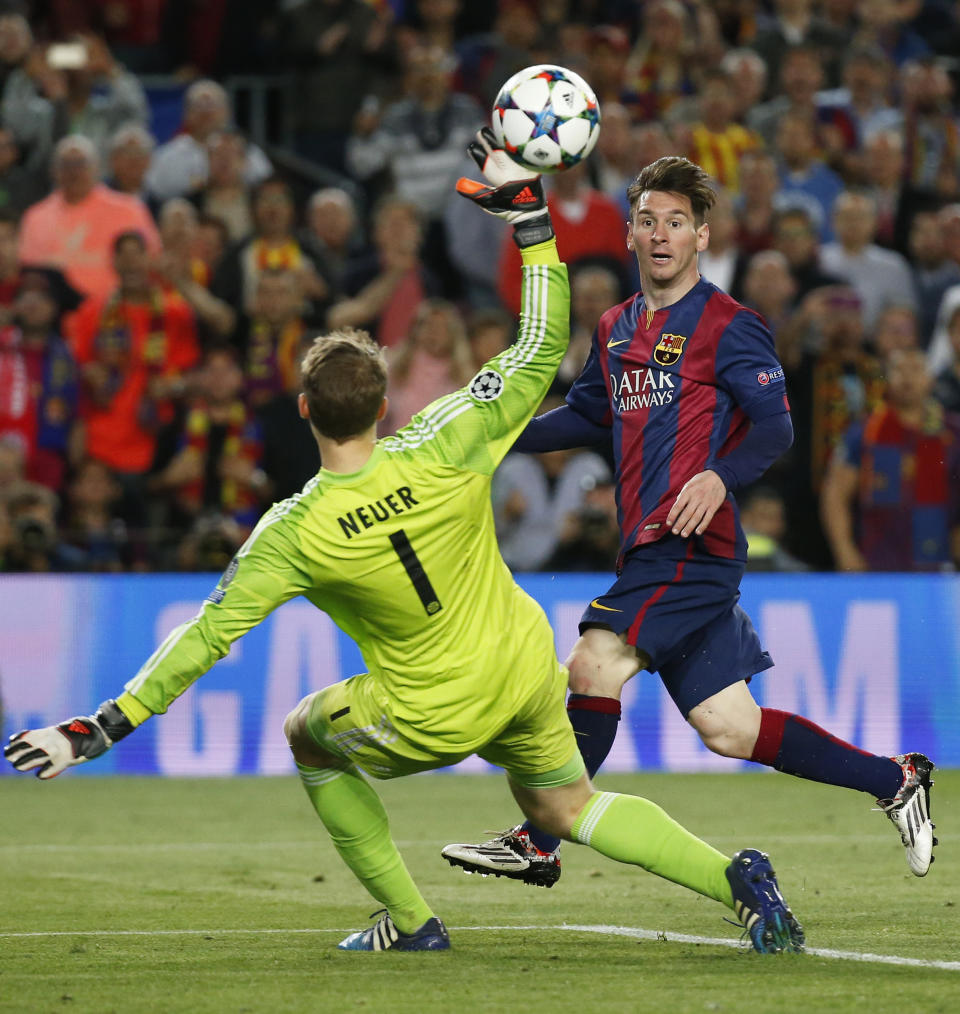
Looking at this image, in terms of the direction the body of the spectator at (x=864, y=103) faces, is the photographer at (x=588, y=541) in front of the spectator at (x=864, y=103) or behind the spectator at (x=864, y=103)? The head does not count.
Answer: in front

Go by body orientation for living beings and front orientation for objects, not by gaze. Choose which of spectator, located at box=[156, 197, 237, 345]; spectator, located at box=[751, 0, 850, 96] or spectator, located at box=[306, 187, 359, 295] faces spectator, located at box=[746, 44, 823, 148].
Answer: spectator, located at box=[751, 0, 850, 96]

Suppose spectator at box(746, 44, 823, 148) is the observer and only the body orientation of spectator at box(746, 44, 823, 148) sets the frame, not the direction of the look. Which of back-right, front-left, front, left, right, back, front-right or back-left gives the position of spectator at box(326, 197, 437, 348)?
front-right

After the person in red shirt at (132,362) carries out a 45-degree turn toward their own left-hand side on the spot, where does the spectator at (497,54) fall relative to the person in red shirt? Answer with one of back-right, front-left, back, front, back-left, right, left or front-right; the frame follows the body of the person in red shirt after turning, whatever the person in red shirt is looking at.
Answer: left

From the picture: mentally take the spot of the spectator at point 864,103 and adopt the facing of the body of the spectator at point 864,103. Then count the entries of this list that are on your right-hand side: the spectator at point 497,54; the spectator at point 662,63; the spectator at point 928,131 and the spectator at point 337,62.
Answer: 3

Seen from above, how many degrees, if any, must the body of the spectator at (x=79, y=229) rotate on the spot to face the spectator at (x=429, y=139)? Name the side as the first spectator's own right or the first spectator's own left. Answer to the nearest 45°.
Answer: approximately 90° to the first spectator's own left

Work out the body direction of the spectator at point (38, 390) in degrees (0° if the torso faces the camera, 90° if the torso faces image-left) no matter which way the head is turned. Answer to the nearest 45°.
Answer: approximately 0°

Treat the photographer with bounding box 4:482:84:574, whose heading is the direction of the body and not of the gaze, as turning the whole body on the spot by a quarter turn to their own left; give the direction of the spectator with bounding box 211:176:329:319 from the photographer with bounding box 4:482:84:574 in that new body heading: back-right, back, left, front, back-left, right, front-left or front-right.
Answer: front-left
